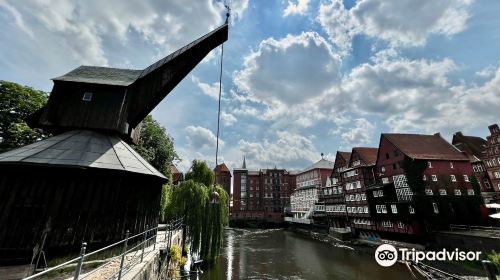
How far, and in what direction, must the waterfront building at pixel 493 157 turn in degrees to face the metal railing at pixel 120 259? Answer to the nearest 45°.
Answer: approximately 45° to its left

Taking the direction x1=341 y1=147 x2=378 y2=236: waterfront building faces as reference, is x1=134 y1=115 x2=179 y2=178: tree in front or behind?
in front

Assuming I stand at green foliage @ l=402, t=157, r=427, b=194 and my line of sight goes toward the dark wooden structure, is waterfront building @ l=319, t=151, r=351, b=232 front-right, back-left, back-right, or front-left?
back-right

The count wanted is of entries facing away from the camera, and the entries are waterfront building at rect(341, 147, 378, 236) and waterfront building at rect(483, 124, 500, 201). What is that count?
0

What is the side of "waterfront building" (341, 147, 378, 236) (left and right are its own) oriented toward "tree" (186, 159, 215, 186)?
front

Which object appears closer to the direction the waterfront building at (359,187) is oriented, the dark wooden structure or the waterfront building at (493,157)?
the dark wooden structure

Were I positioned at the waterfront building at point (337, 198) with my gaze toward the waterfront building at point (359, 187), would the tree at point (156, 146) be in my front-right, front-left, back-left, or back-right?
front-right

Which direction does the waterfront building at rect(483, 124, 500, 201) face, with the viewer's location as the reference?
facing the viewer and to the left of the viewer

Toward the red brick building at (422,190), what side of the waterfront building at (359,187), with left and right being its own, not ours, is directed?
left

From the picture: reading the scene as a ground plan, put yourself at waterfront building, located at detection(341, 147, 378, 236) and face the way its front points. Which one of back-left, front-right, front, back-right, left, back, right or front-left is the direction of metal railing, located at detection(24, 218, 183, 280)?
front-left

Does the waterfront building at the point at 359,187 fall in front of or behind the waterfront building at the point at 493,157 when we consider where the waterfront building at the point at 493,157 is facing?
in front

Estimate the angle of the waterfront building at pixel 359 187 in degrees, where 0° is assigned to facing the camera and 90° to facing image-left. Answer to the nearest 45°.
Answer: approximately 45°
